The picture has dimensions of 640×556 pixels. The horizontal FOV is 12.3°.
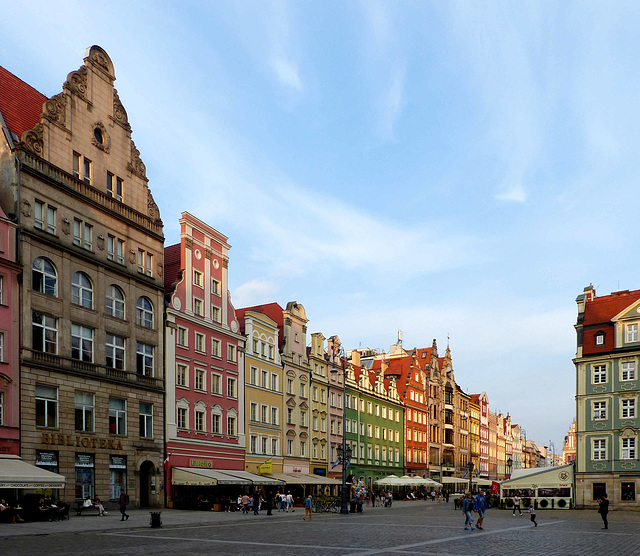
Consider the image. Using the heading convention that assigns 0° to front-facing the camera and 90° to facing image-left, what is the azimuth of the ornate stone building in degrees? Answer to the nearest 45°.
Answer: approximately 315°

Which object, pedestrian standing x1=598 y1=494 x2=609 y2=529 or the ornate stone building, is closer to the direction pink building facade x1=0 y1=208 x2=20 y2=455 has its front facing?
the pedestrian standing

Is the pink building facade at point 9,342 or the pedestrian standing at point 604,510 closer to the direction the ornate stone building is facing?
the pedestrian standing

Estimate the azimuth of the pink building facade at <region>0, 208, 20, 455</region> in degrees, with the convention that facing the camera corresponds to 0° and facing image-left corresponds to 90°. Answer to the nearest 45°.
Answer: approximately 315°

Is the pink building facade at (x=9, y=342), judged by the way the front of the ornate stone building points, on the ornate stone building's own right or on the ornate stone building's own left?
on the ornate stone building's own right

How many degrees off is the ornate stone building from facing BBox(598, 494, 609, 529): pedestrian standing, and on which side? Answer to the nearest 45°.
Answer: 0° — it already faces them
